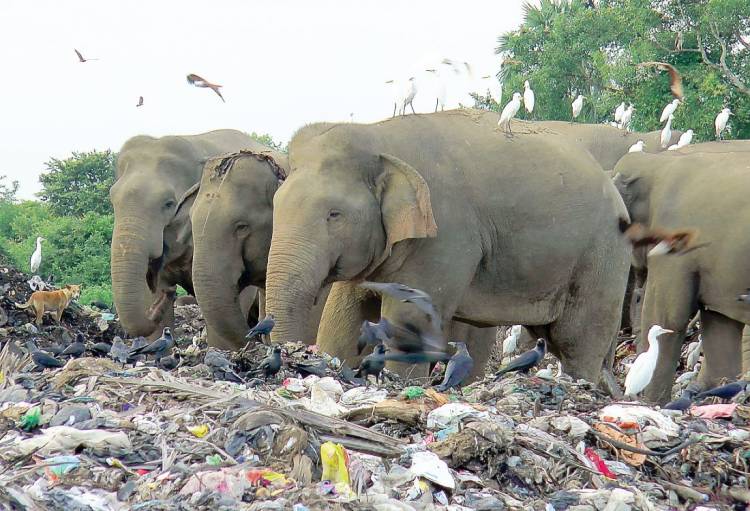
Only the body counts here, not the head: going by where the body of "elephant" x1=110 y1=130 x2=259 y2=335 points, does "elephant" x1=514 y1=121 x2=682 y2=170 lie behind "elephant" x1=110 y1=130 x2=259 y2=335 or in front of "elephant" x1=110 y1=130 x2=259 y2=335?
behind

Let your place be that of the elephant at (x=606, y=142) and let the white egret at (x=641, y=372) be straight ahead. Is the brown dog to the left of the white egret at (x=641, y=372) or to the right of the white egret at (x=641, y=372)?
right

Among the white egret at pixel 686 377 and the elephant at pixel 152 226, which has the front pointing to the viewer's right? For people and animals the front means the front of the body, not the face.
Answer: the white egret

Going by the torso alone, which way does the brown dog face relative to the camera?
to the viewer's right

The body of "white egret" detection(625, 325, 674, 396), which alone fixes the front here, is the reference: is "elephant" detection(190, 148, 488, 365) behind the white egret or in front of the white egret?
behind

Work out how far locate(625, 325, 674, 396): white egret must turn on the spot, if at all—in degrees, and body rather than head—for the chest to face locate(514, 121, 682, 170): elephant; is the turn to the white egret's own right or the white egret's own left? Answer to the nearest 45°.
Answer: approximately 90° to the white egret's own left

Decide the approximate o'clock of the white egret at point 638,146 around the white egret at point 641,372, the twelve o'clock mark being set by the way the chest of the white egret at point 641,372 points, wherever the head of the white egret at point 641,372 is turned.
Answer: the white egret at point 638,146 is roughly at 9 o'clock from the white egret at point 641,372.

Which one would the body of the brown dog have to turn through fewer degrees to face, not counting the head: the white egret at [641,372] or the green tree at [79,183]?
the white egret

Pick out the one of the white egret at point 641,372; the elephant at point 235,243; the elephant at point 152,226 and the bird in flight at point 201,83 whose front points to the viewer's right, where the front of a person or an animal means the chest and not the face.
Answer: the white egret

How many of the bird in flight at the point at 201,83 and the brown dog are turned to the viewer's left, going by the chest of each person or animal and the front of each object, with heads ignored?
1

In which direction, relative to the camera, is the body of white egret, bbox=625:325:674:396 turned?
to the viewer's right

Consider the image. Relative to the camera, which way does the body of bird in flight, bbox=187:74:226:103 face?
to the viewer's left
